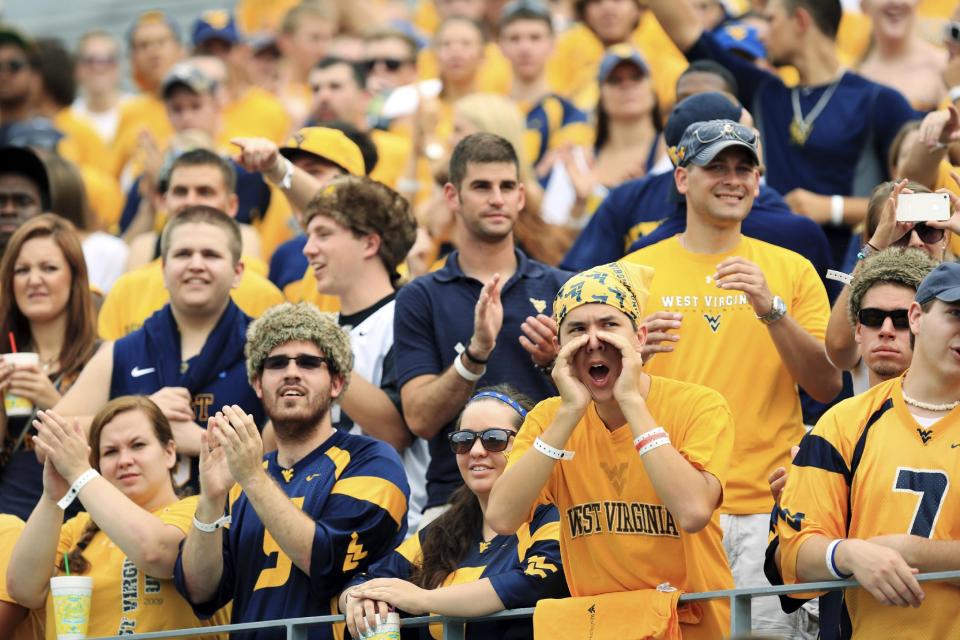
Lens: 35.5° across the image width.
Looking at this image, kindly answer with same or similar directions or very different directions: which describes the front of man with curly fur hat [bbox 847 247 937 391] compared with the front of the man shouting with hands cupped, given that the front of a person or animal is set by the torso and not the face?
same or similar directions

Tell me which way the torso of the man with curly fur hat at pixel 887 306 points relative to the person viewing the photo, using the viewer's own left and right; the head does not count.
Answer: facing the viewer

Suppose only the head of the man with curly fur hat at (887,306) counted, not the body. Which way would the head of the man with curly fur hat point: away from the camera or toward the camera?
toward the camera

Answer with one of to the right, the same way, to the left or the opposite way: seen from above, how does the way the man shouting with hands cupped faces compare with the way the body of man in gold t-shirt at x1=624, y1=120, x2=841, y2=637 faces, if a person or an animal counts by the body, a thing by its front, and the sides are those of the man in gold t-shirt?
the same way

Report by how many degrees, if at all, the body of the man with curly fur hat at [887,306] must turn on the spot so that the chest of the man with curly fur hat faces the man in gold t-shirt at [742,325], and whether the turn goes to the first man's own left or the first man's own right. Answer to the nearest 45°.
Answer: approximately 135° to the first man's own right

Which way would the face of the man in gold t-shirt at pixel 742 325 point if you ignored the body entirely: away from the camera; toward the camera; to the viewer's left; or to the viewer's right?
toward the camera

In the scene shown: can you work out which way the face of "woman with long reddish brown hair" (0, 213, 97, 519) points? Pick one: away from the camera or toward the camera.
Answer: toward the camera

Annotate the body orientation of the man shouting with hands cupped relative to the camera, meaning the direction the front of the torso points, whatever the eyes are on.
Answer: toward the camera

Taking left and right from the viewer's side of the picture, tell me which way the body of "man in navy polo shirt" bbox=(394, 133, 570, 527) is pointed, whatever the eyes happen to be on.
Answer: facing the viewer and to the right of the viewer

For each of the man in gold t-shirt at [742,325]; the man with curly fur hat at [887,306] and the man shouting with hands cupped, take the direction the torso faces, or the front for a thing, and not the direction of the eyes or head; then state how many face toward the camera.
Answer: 3

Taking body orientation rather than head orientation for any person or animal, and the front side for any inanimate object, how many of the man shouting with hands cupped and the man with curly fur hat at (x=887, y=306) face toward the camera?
2

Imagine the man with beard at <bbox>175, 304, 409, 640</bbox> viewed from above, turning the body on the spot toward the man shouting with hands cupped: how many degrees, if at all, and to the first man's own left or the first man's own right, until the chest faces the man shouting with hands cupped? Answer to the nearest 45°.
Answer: approximately 90° to the first man's own left

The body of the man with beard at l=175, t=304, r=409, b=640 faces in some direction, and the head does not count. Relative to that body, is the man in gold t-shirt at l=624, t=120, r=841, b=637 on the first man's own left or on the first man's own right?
on the first man's own left
